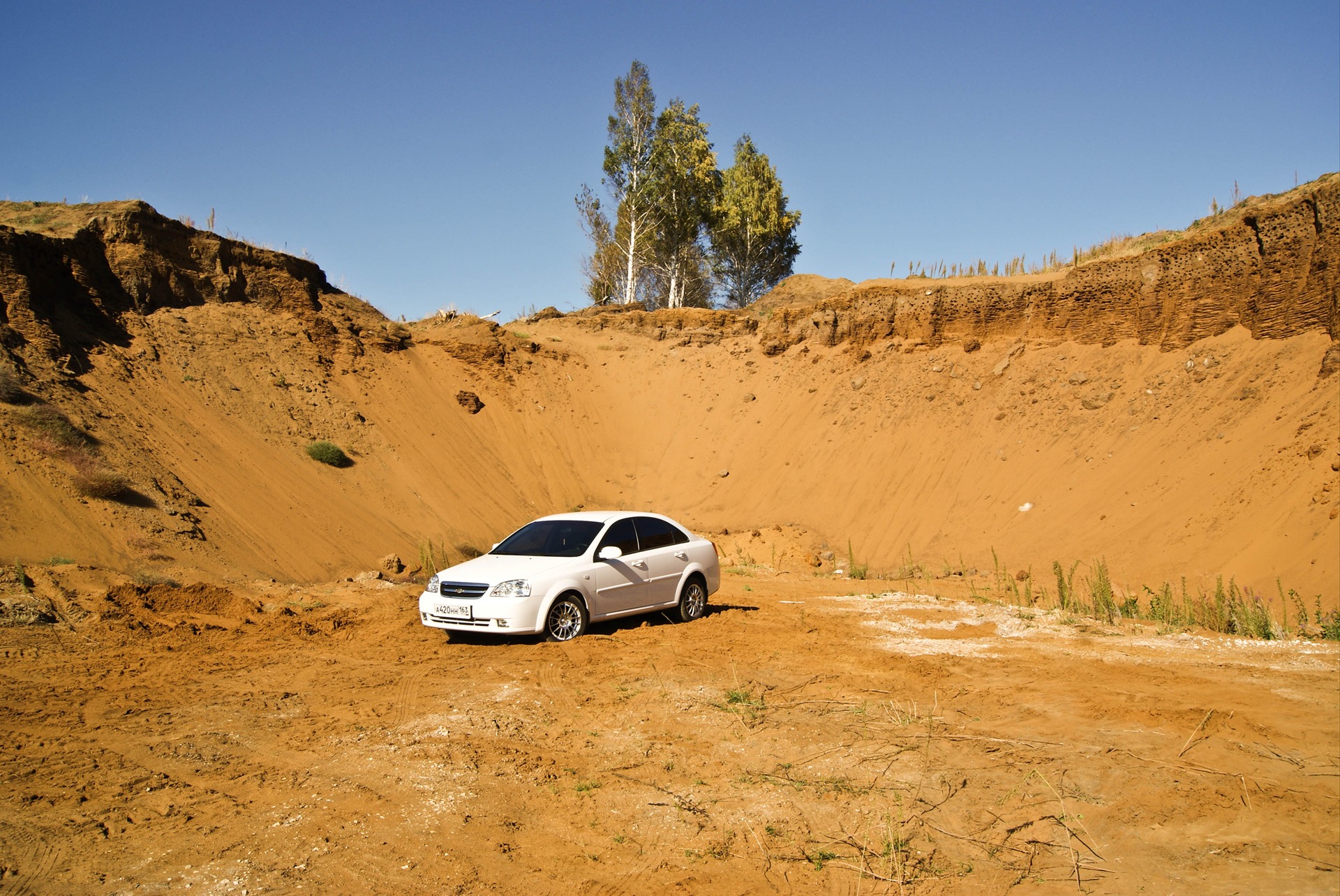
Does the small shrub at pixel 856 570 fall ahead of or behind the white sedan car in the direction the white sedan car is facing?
behind

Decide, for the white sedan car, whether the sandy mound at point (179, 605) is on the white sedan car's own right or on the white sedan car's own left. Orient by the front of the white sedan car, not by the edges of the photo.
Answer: on the white sedan car's own right

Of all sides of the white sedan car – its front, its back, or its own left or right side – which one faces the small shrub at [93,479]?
right

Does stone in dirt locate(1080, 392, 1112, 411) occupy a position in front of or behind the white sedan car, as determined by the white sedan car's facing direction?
behind

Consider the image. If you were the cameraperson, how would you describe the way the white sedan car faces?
facing the viewer and to the left of the viewer

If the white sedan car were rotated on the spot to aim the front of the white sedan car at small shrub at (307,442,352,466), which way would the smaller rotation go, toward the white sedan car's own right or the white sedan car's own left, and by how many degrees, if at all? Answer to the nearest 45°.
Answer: approximately 90° to the white sedan car's own right

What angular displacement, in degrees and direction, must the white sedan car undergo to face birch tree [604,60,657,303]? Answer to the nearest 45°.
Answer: approximately 135° to its right

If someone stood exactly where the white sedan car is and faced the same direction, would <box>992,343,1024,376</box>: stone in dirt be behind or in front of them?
behind
